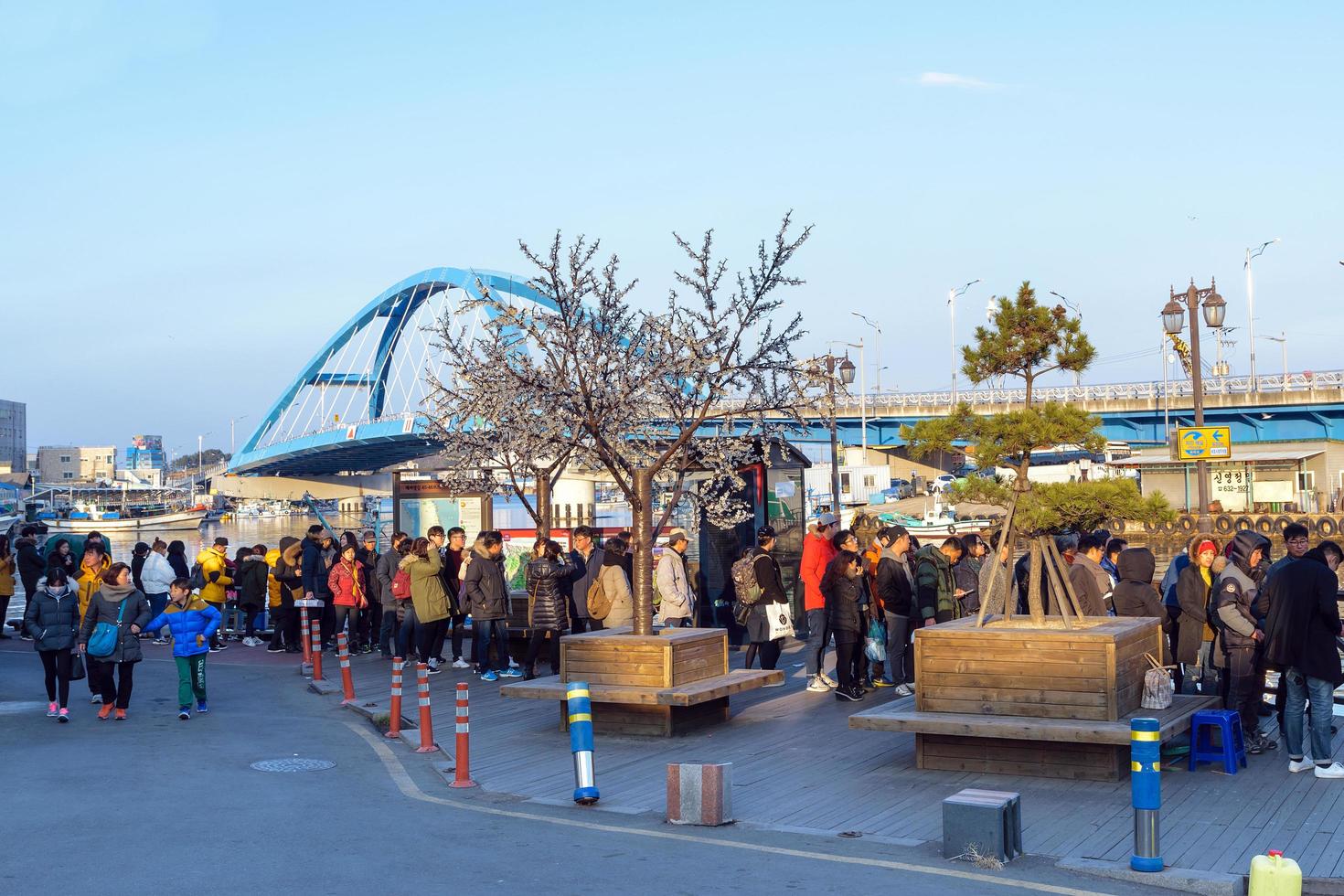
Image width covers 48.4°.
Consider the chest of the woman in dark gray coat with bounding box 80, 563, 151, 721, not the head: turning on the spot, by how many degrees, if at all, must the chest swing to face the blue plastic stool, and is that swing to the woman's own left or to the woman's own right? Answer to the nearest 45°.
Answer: approximately 45° to the woman's own left
